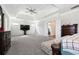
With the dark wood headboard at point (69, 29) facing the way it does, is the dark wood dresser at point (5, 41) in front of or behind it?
in front

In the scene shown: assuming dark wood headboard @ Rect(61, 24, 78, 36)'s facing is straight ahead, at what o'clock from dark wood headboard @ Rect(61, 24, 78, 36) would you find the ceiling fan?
The ceiling fan is roughly at 1 o'clock from the dark wood headboard.

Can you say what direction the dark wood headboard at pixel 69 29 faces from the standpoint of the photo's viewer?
facing the viewer and to the left of the viewer
